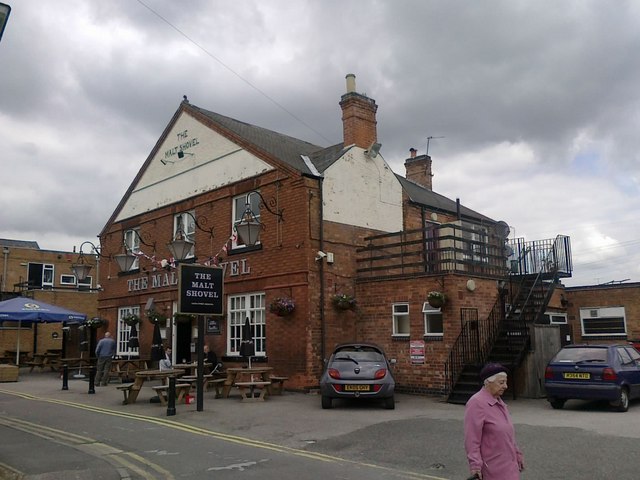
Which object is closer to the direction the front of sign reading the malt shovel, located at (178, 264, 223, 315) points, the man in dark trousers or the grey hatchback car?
the grey hatchback car

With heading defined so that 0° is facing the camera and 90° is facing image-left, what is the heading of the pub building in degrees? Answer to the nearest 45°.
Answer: approximately 45°

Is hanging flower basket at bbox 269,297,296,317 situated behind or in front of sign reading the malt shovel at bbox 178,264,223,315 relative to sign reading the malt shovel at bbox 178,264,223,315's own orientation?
behind

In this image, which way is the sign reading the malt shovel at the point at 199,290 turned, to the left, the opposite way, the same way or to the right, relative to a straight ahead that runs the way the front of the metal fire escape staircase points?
to the left

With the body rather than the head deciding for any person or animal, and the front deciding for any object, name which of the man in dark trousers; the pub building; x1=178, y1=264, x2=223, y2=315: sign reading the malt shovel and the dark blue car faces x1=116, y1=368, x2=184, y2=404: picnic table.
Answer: the pub building

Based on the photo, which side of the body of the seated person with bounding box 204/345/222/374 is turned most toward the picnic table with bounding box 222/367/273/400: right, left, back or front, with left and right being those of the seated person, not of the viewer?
left

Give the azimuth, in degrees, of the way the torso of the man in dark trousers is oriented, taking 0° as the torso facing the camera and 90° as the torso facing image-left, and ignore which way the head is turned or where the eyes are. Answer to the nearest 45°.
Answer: approximately 180°

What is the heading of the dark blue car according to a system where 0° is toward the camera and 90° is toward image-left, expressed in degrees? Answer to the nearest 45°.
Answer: approximately 225°

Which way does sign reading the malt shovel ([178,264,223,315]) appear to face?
toward the camera

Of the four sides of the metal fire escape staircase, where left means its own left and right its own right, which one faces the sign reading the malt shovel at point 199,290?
front

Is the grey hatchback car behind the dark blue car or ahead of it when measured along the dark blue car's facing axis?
behind
